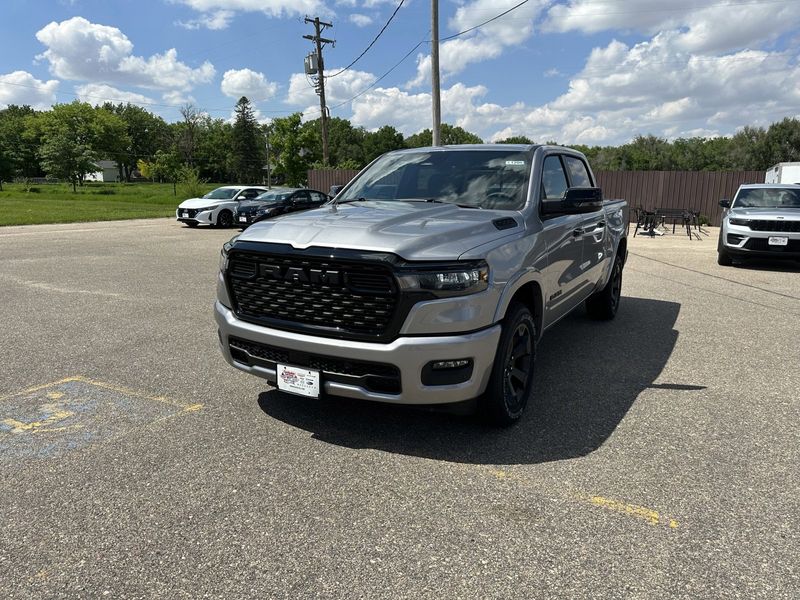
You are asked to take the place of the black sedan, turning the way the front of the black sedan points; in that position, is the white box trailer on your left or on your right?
on your left

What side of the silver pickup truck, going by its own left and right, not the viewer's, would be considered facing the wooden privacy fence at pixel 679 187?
back

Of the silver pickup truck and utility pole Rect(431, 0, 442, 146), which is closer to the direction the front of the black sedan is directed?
the silver pickup truck

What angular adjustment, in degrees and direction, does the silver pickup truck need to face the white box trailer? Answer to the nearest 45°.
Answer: approximately 180°

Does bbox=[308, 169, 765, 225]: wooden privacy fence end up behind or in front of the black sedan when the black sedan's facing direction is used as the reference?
behind

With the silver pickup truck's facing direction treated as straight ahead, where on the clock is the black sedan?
The black sedan is roughly at 4 o'clock from the silver pickup truck.

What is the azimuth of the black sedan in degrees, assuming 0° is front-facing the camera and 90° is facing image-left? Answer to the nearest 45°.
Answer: approximately 45°

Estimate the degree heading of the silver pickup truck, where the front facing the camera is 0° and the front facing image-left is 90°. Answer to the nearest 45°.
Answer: approximately 45°

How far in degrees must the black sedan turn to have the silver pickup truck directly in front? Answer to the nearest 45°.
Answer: approximately 45° to its left

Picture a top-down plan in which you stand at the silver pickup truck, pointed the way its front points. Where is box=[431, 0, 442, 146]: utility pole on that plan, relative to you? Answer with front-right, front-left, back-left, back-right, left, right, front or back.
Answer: back-right
